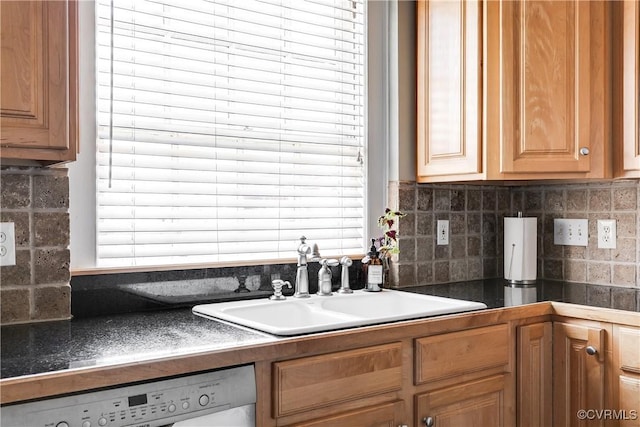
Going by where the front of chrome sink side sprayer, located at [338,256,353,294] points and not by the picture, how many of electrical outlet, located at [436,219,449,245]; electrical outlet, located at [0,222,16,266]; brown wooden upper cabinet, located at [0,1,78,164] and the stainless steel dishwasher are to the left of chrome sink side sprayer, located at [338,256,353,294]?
1

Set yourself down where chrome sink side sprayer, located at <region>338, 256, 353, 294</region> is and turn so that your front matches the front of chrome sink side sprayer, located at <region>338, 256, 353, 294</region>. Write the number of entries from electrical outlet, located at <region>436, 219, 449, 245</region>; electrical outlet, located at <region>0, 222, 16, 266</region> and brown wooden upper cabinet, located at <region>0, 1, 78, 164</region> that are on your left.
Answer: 1

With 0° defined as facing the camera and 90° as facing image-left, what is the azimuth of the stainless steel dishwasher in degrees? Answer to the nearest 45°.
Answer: approximately 315°

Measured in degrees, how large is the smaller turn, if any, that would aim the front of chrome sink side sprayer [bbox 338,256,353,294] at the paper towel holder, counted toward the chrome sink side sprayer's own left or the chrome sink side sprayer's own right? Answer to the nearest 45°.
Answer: approximately 90° to the chrome sink side sprayer's own left

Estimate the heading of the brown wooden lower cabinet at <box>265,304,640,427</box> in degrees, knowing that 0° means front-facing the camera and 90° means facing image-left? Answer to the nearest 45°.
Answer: approximately 315°

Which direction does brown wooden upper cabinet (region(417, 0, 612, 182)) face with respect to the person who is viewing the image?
facing the viewer

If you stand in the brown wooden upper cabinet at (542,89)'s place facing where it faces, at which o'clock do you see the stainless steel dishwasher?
The stainless steel dishwasher is roughly at 1 o'clock from the brown wooden upper cabinet.

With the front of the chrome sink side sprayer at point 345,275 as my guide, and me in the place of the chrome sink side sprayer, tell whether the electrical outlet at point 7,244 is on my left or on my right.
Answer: on my right

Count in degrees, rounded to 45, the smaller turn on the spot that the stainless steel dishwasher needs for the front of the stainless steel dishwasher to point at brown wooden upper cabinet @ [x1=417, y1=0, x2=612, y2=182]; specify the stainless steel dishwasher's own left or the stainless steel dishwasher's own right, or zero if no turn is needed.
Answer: approximately 45° to the stainless steel dishwasher's own left

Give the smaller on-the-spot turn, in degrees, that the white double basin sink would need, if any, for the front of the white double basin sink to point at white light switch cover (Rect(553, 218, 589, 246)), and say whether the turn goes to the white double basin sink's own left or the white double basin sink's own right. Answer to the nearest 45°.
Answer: approximately 90° to the white double basin sink's own left

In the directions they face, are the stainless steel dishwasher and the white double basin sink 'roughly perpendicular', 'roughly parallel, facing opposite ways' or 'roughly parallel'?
roughly parallel

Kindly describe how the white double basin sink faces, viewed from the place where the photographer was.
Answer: facing the viewer and to the right of the viewer

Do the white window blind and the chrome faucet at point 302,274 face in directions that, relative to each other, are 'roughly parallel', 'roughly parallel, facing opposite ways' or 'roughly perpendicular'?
roughly parallel

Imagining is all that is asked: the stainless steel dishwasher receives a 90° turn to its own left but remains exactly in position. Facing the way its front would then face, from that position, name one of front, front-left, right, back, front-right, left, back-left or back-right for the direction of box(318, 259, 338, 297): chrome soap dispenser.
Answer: front
